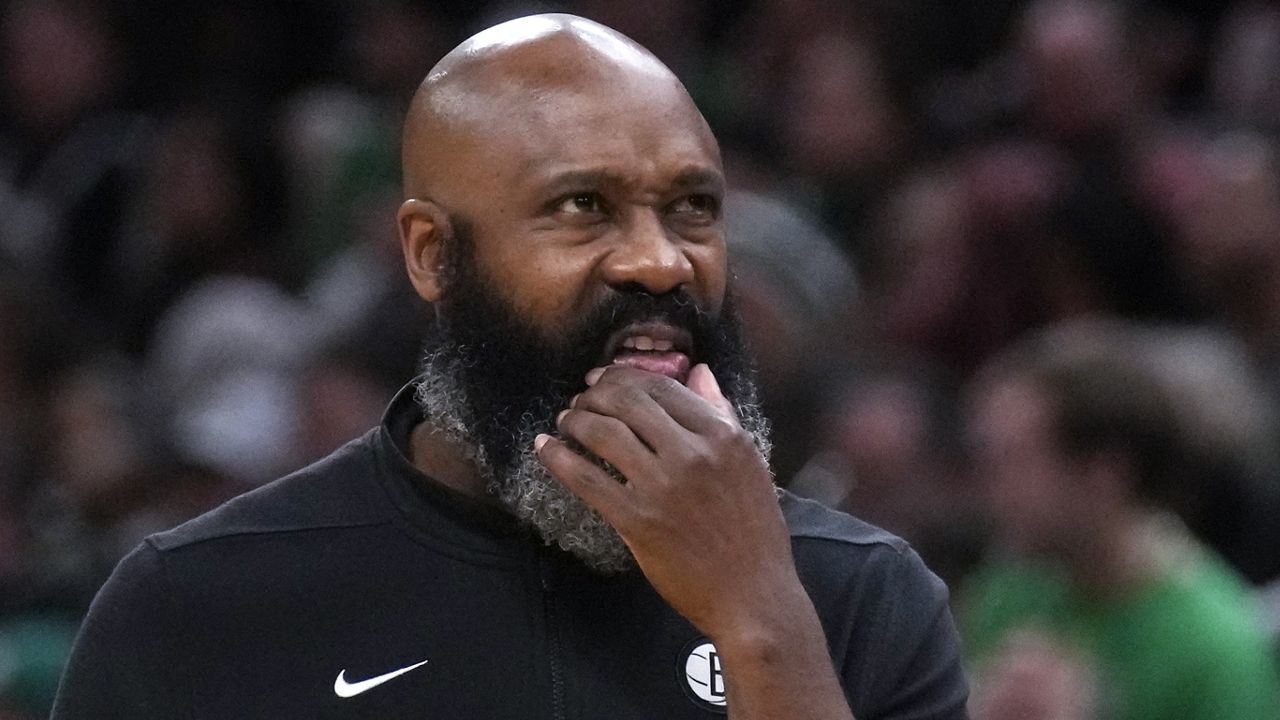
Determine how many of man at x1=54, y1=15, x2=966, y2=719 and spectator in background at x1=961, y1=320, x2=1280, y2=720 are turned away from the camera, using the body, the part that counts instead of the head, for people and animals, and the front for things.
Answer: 0

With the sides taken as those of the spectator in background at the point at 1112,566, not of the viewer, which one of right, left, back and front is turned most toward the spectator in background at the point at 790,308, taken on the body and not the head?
right

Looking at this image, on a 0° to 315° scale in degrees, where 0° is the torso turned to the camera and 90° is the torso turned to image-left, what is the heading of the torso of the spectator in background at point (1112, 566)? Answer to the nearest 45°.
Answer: approximately 45°

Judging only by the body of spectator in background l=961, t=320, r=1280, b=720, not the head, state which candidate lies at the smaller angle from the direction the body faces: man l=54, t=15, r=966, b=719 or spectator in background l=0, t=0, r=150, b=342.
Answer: the man

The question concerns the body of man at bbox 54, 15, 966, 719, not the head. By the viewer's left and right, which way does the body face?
facing the viewer and to the right of the viewer

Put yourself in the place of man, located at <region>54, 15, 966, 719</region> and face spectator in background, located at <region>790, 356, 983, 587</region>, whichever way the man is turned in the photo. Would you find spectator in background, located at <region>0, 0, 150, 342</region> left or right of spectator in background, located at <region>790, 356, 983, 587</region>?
left

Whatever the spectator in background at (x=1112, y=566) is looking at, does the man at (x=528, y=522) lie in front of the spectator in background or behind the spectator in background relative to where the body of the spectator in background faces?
in front

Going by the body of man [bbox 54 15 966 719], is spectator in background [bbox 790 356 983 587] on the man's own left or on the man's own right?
on the man's own left

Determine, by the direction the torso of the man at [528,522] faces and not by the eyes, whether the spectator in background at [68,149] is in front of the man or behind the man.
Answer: behind

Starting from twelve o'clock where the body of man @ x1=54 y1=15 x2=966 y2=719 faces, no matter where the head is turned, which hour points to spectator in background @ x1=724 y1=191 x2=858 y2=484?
The spectator in background is roughly at 6 o'clock from the man.

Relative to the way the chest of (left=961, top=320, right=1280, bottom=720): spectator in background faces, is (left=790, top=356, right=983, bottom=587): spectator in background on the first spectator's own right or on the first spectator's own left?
on the first spectator's own right
